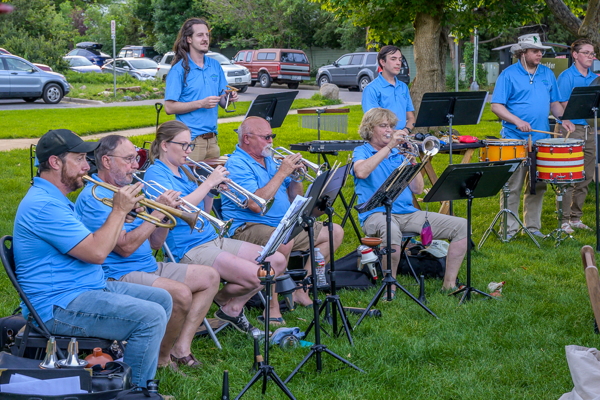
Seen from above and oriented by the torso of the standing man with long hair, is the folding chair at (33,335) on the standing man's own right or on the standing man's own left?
on the standing man's own right

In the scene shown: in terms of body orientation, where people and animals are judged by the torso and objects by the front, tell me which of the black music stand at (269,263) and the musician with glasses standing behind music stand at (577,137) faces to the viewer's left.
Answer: the black music stand

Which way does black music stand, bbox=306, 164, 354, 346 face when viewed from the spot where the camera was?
facing away from the viewer and to the left of the viewer

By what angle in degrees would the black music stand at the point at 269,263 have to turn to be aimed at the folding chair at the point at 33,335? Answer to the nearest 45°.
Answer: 0° — it already faces it

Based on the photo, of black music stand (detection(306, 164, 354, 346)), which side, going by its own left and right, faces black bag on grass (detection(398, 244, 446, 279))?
right

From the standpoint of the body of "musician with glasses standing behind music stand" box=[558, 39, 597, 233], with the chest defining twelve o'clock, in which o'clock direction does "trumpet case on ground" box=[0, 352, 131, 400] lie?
The trumpet case on ground is roughly at 2 o'clock from the musician with glasses standing behind music stand.

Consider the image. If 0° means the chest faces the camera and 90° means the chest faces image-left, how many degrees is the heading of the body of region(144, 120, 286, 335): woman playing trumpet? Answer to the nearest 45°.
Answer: approximately 315°
